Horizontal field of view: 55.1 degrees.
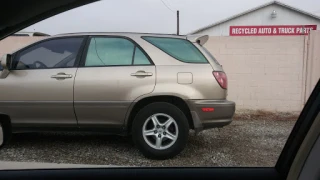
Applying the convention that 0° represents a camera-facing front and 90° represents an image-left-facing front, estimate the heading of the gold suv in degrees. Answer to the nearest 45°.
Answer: approximately 90°
